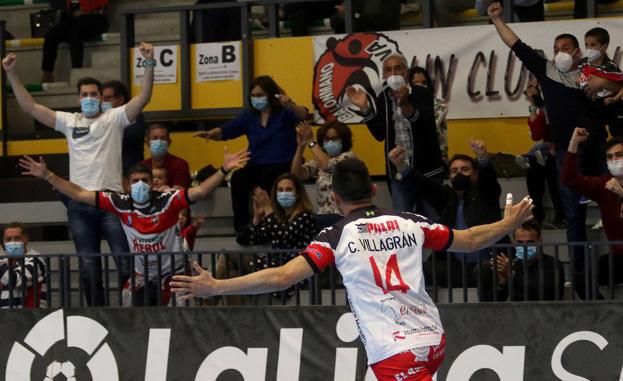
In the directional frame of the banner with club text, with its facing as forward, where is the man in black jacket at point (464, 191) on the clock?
The man in black jacket is roughly at 12 o'clock from the banner with club text.

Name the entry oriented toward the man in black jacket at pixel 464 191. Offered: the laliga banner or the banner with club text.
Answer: the banner with club text

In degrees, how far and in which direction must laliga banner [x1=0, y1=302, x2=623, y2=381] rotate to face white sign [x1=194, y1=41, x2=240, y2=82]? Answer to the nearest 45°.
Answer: approximately 180°

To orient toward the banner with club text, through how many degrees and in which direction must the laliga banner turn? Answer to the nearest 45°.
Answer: approximately 135° to its left

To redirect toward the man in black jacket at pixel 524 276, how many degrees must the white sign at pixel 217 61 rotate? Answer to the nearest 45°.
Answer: approximately 45° to its left

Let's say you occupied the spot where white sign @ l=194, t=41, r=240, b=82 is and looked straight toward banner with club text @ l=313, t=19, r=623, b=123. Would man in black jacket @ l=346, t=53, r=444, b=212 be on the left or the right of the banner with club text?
right

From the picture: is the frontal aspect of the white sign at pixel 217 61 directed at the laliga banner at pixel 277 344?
yes

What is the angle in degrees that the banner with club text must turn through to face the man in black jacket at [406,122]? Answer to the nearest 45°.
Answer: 0° — it already faces them

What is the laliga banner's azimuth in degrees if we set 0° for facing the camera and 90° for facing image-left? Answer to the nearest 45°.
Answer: approximately 0°
